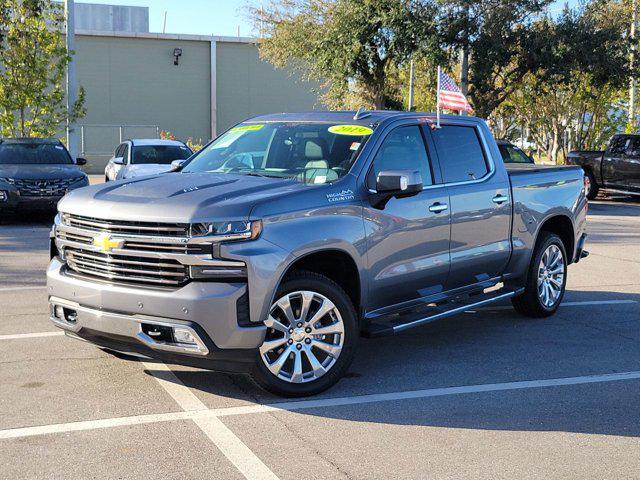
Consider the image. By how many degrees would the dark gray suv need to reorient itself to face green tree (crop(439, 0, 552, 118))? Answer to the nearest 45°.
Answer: approximately 135° to its left

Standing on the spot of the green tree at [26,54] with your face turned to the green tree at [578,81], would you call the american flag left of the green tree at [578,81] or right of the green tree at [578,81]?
right

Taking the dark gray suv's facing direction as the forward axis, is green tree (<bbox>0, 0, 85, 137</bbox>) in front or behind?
behind

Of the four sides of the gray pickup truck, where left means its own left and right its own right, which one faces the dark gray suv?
right

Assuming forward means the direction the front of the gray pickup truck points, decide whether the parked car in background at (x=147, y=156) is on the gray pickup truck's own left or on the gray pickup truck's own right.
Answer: on the gray pickup truck's own right

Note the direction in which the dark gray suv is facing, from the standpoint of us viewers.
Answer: facing the viewer

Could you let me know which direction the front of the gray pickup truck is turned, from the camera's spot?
facing the viewer and to the left of the viewer

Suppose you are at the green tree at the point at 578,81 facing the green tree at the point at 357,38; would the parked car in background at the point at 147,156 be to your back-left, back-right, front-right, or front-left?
front-left
